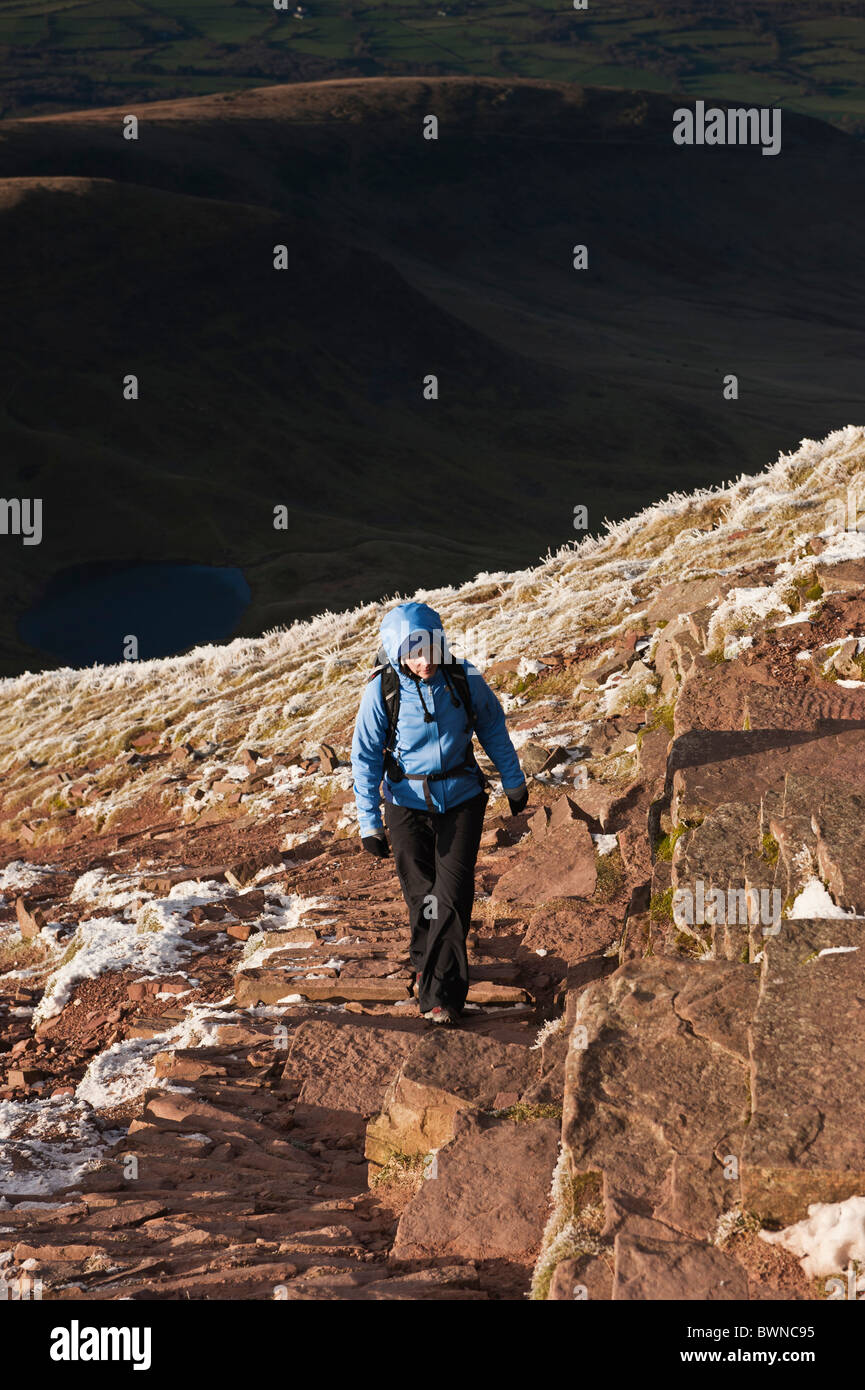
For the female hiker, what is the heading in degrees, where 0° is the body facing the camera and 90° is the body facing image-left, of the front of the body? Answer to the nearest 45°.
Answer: approximately 0°
